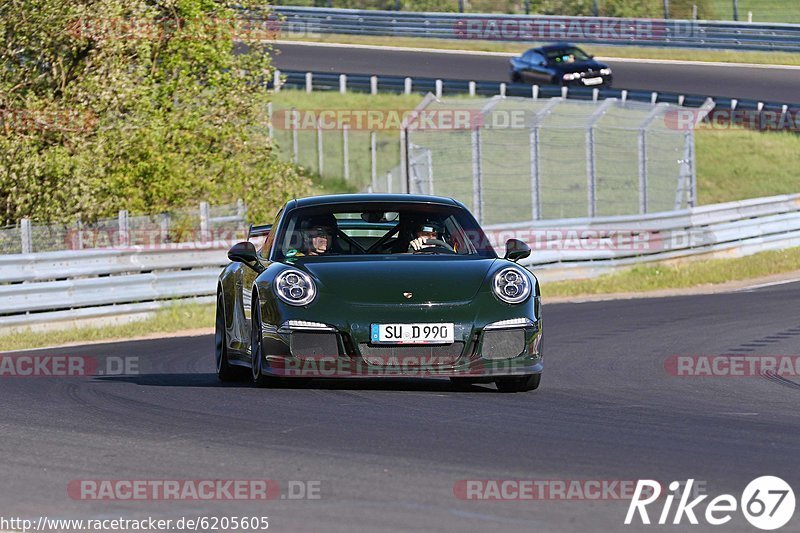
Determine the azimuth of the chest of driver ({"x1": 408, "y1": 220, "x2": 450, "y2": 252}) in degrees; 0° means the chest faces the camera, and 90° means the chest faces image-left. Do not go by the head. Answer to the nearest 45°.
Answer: approximately 0°

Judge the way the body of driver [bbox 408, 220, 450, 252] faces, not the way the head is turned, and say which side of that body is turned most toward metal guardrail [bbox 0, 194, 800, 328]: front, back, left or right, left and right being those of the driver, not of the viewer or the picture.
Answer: back

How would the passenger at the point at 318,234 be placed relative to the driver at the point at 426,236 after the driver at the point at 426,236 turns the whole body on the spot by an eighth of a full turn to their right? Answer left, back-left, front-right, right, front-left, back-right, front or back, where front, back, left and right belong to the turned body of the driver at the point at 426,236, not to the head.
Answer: front-right

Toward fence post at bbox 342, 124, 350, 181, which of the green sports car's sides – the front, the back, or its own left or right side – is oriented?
back

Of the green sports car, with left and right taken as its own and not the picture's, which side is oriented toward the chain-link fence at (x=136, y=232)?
back

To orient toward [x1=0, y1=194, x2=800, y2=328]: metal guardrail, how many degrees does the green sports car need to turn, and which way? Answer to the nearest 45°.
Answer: approximately 180°

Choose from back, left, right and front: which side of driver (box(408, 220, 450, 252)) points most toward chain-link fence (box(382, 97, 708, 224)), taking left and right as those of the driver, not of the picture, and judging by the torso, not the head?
back

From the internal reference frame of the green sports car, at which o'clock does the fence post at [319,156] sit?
The fence post is roughly at 6 o'clock from the green sports car.

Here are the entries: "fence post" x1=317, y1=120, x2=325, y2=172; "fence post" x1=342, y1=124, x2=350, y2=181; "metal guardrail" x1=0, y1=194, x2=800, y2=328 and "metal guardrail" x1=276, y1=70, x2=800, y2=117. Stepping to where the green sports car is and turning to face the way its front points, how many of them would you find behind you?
4

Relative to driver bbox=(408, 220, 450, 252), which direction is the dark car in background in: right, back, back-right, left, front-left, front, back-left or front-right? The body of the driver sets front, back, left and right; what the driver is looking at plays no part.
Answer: back

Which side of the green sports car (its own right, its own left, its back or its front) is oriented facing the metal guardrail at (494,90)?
back

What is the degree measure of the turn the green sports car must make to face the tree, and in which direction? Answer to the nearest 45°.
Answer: approximately 180°

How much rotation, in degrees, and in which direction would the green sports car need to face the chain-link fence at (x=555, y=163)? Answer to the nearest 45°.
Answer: approximately 180°

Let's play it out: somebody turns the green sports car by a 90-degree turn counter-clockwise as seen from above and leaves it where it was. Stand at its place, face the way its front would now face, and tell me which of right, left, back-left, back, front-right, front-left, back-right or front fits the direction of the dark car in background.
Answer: left
